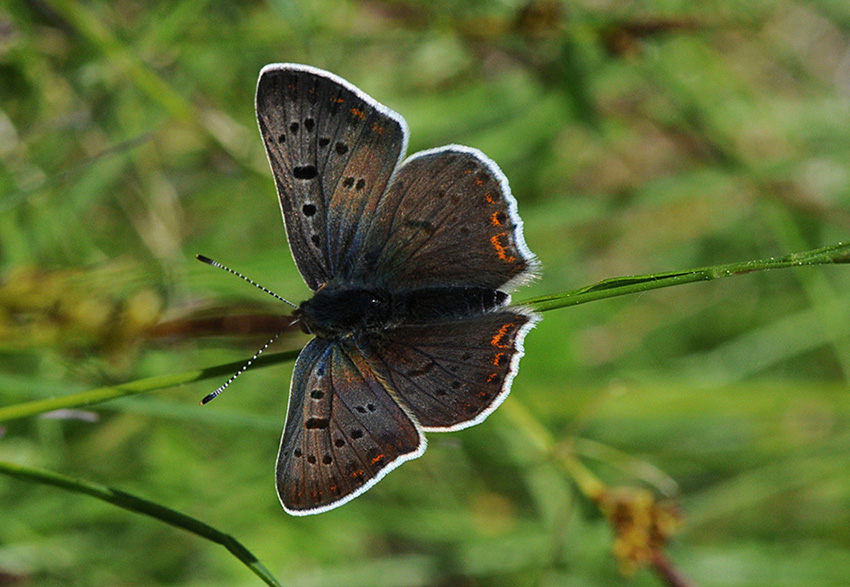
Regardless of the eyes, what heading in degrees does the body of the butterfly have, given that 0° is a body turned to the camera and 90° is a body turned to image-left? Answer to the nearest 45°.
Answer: approximately 90°
